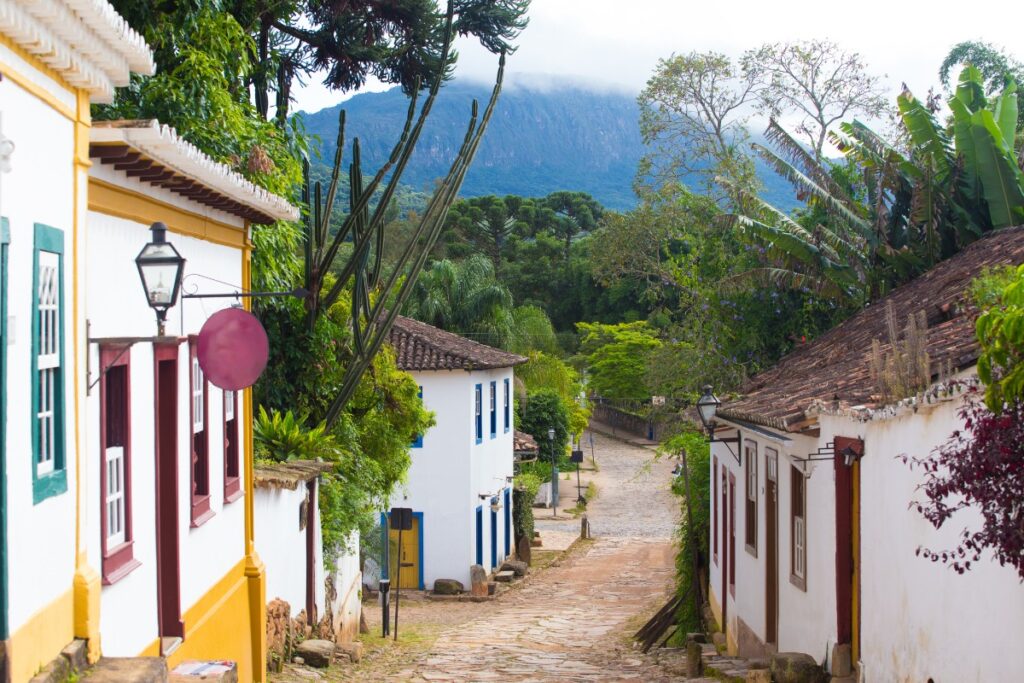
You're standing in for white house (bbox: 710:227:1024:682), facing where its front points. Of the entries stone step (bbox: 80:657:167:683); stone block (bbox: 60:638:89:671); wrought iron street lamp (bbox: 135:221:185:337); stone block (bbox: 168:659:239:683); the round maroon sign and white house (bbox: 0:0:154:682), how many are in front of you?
6

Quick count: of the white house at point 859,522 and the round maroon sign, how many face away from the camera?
0

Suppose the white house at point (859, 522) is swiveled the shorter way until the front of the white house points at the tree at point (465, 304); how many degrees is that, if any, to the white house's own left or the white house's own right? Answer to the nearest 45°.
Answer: approximately 90° to the white house's own right

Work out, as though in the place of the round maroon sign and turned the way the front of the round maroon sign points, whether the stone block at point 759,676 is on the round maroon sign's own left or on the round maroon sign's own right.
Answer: on the round maroon sign's own left

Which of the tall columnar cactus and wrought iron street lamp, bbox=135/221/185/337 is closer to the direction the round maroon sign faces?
the wrought iron street lamp

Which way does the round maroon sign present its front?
toward the camera

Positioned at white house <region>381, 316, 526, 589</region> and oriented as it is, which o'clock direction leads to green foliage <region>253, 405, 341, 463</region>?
The green foliage is roughly at 2 o'clock from the white house.

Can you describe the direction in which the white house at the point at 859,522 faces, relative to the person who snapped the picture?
facing the viewer and to the left of the viewer

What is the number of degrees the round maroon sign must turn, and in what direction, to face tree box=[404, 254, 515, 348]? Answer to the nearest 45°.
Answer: approximately 180°

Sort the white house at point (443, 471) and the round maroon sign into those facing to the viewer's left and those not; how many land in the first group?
0

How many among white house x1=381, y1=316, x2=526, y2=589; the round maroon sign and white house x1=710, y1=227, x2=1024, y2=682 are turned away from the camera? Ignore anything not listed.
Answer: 0

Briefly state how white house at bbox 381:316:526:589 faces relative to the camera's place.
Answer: facing the viewer and to the right of the viewer

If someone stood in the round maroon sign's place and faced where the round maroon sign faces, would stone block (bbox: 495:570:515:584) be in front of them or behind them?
behind
